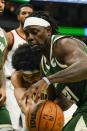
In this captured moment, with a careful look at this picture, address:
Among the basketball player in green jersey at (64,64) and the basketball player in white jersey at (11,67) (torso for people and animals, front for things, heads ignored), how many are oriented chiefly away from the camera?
0

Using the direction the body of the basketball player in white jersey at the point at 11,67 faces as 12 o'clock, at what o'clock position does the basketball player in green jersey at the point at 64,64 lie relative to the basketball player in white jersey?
The basketball player in green jersey is roughly at 1 o'clock from the basketball player in white jersey.

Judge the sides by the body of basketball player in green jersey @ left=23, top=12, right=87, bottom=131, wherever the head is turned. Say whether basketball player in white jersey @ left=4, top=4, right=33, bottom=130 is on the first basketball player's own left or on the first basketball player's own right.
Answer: on the first basketball player's own right

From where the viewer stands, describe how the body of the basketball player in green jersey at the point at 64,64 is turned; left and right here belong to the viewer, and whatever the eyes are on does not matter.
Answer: facing the viewer and to the left of the viewer

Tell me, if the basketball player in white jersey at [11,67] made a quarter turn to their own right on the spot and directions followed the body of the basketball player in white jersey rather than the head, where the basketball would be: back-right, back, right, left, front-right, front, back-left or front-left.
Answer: front-left
